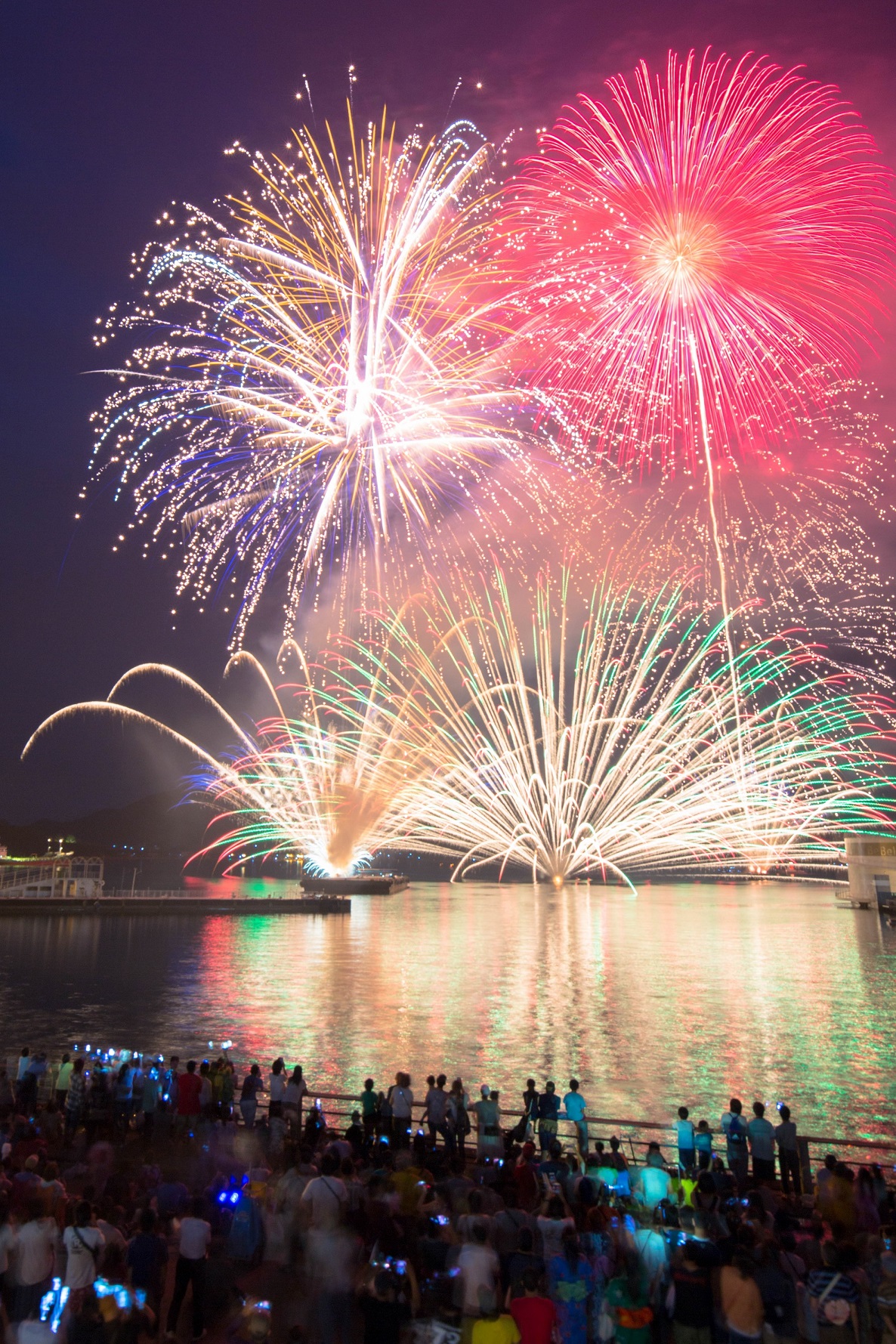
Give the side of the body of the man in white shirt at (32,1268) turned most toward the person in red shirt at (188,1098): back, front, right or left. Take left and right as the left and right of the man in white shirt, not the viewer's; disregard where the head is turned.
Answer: front

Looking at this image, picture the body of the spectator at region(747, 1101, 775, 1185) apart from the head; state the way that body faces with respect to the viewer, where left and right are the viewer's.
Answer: facing away from the viewer

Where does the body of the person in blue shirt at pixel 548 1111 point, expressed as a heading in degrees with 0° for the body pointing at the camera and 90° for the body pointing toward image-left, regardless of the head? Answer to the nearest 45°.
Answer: approximately 180°

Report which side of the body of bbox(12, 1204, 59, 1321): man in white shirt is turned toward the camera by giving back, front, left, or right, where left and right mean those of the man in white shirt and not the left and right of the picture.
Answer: back

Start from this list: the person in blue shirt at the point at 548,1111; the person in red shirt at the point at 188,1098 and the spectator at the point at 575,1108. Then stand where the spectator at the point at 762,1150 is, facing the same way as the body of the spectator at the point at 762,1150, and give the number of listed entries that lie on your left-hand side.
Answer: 3

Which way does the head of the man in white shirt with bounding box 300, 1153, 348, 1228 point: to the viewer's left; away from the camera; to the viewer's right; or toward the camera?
away from the camera

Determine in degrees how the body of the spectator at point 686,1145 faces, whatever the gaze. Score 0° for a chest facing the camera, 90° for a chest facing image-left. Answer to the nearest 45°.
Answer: approximately 180°

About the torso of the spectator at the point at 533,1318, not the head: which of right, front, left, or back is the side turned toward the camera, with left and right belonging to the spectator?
back

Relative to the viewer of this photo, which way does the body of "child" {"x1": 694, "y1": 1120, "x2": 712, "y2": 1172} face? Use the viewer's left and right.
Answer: facing away from the viewer

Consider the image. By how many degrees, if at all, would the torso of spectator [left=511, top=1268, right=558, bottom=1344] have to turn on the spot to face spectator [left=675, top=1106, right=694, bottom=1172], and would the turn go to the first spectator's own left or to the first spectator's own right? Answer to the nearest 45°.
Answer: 0° — they already face them

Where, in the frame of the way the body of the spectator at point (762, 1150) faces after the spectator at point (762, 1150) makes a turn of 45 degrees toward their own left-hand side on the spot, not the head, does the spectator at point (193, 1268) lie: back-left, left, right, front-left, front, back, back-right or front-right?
left

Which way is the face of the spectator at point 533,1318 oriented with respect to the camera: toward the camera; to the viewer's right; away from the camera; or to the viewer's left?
away from the camera

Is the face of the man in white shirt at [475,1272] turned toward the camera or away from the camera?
away from the camera

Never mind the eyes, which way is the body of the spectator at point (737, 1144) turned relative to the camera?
away from the camera
